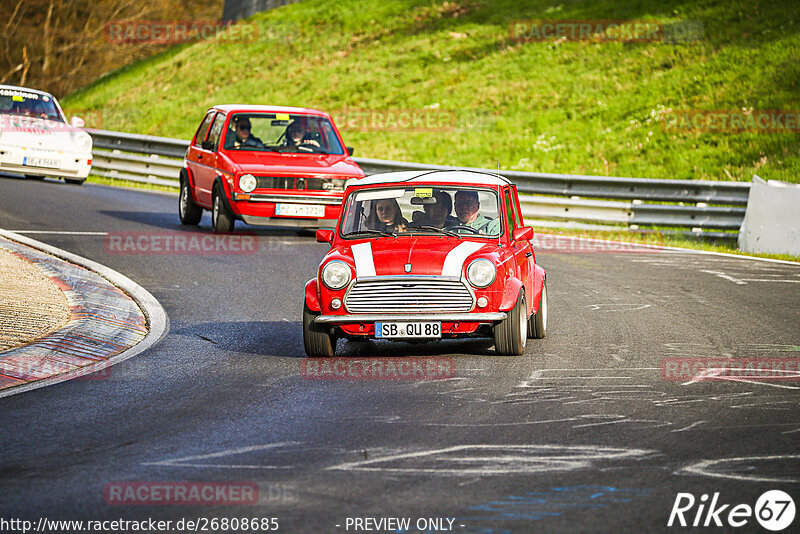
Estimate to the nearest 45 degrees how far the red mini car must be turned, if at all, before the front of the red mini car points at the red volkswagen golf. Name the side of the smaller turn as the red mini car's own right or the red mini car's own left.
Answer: approximately 180°

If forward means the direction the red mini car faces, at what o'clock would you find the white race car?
The white race car is roughly at 5 o'clock from the red mini car.

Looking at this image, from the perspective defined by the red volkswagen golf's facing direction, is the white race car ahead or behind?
behind

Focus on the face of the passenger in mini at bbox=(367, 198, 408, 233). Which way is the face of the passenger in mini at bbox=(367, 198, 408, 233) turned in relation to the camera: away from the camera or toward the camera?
toward the camera

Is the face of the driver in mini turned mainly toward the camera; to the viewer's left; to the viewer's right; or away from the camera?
toward the camera

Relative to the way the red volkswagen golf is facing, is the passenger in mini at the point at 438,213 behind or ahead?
ahead

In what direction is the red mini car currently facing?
toward the camera

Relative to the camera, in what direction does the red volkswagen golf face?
facing the viewer and to the right of the viewer

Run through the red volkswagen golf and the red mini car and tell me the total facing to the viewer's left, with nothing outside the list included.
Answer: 0
